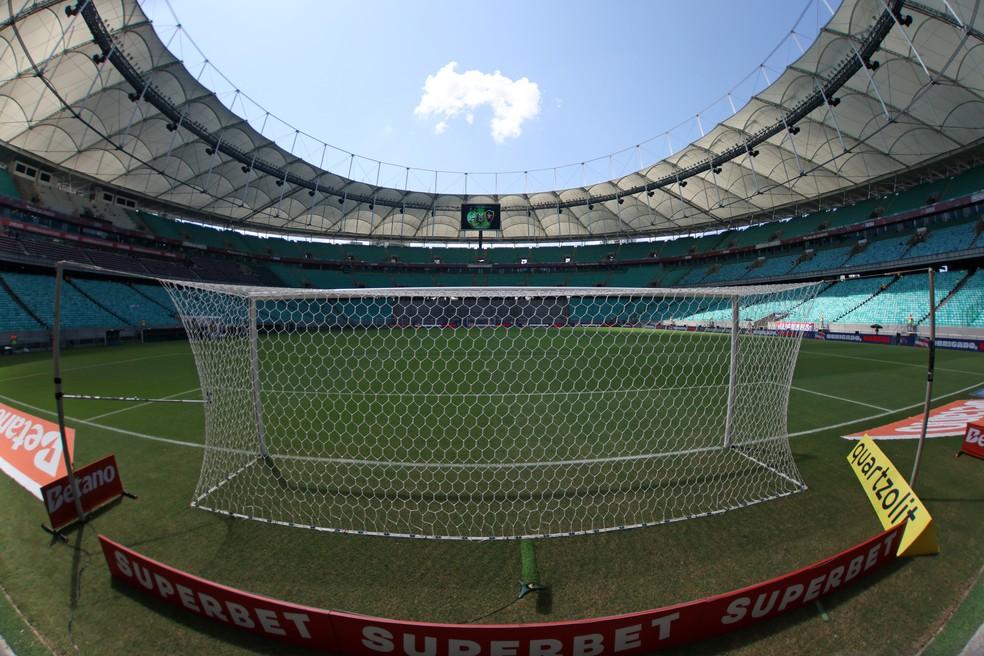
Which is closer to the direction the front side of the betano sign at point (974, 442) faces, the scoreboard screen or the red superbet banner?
the red superbet banner

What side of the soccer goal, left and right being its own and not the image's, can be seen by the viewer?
back

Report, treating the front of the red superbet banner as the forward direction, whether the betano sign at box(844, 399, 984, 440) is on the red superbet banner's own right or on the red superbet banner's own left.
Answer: on the red superbet banner's own left

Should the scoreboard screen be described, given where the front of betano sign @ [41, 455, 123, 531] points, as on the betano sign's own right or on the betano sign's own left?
on the betano sign's own left

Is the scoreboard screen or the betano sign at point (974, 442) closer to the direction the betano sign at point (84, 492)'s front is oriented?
the betano sign

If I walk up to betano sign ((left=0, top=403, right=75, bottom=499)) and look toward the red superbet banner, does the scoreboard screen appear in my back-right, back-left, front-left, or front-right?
back-left

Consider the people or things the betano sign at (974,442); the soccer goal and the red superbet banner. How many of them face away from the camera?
1

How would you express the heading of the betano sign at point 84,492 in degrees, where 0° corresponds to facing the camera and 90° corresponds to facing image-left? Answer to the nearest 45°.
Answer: approximately 315°
